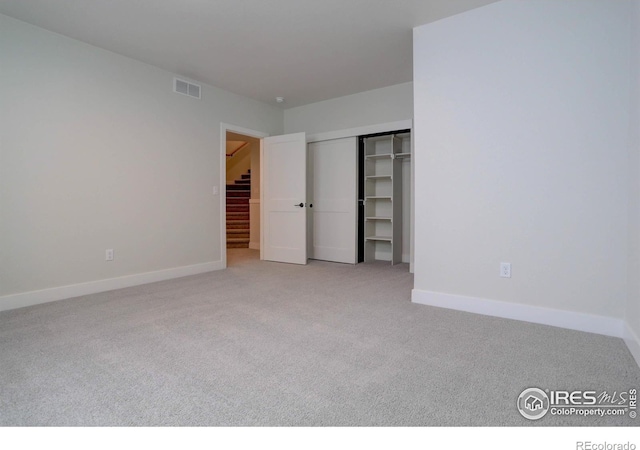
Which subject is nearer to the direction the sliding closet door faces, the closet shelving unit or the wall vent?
the wall vent

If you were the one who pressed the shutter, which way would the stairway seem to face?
facing the viewer

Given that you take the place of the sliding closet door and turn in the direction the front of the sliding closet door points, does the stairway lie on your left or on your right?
on your right

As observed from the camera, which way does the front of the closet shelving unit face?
facing the viewer and to the left of the viewer

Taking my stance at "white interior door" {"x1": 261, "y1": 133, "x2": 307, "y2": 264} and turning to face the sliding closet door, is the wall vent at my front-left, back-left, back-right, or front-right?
back-right

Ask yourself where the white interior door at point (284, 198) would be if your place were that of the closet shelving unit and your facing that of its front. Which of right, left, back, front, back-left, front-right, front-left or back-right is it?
front-right

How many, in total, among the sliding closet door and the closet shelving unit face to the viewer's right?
0

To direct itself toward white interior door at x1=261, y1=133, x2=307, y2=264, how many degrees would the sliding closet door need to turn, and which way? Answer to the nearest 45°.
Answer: approximately 45° to its right

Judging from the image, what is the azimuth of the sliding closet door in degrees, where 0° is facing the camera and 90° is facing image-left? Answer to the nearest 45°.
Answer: approximately 45°

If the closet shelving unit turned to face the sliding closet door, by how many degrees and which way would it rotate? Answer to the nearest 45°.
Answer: approximately 45° to its right

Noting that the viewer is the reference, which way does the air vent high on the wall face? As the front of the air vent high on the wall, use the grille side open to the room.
facing the viewer and to the right of the viewer

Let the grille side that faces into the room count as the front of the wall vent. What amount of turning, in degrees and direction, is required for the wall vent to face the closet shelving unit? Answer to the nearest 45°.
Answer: approximately 45° to its left

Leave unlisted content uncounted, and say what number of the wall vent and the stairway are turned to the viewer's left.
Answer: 0

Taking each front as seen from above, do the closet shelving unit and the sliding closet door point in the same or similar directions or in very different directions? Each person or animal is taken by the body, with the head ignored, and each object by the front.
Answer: same or similar directions

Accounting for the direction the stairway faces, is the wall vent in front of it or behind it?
in front
